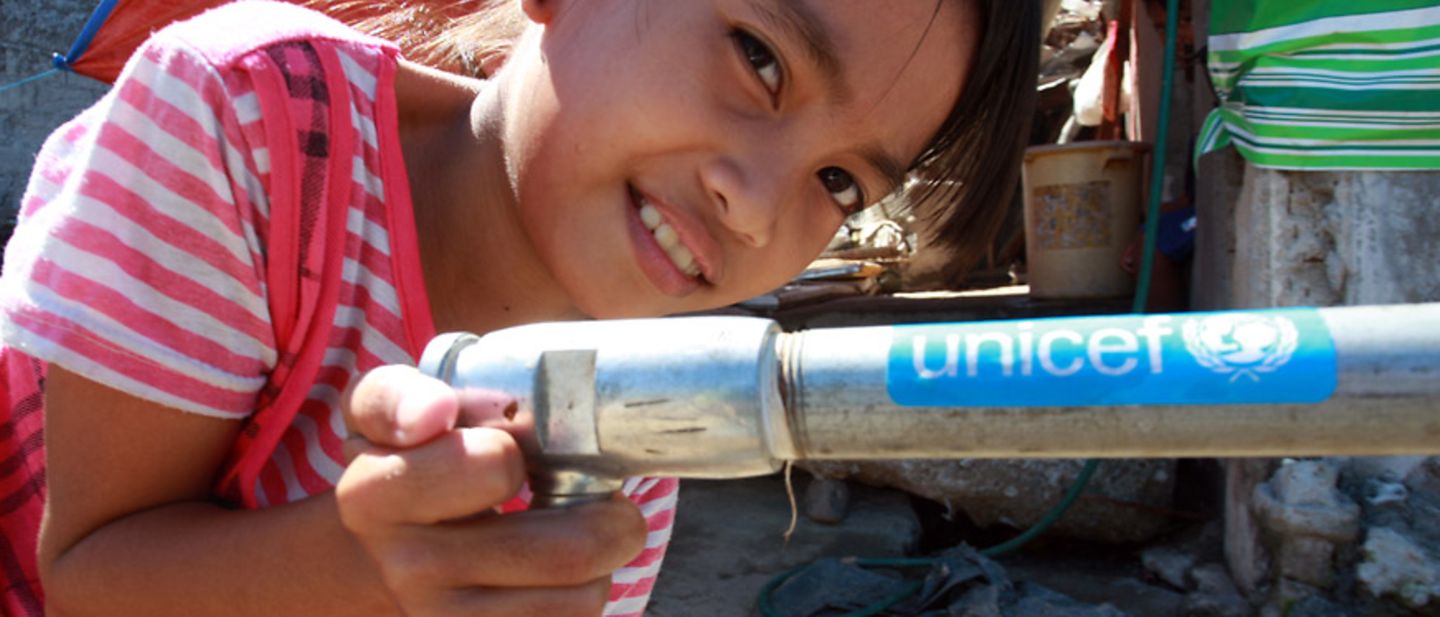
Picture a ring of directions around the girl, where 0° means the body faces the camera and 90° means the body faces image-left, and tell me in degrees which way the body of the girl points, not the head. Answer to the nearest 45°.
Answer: approximately 315°

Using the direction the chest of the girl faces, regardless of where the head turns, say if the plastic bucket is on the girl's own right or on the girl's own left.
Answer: on the girl's own left

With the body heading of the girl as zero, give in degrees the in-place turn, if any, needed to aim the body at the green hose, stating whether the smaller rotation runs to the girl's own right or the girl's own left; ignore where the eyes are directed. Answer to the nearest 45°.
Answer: approximately 90° to the girl's own left
